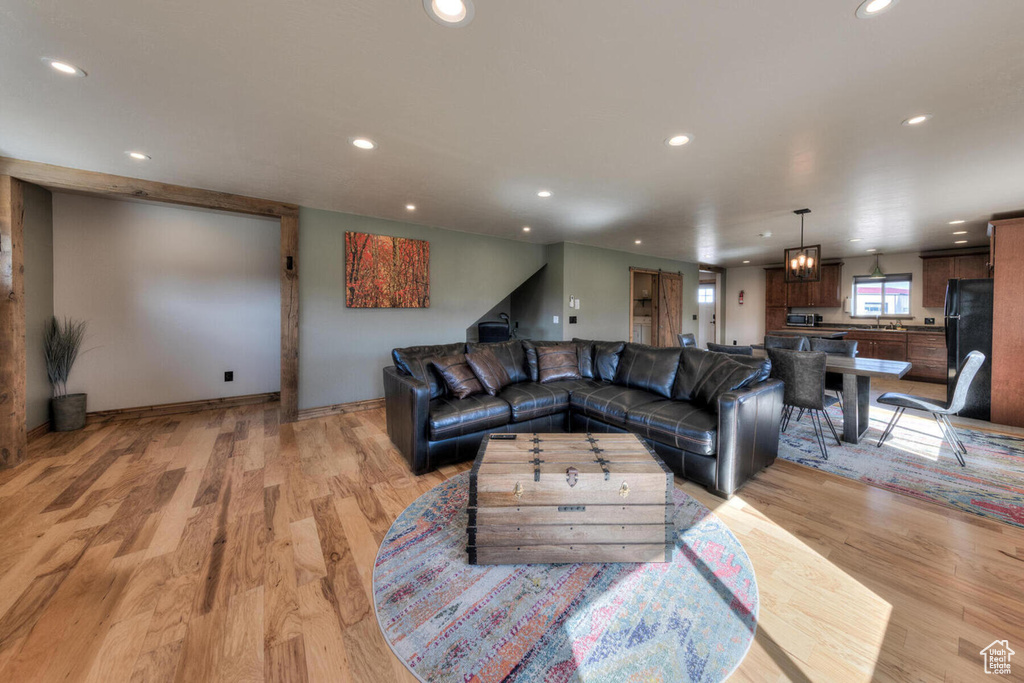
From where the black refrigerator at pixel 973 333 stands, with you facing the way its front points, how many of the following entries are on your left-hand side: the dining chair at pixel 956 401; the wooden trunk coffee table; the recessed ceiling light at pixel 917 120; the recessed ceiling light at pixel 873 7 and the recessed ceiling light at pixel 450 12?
5

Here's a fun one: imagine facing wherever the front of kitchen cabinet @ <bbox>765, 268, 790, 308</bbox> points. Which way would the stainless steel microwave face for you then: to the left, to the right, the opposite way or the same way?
the same way

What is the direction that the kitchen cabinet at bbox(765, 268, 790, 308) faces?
toward the camera

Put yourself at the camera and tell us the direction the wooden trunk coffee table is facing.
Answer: facing the viewer

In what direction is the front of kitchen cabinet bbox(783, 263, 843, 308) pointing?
toward the camera

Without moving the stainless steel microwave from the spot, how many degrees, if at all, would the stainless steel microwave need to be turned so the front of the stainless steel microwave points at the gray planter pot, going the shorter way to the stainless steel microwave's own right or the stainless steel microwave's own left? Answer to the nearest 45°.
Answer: approximately 45° to the stainless steel microwave's own right

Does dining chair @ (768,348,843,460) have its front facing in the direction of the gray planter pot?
no

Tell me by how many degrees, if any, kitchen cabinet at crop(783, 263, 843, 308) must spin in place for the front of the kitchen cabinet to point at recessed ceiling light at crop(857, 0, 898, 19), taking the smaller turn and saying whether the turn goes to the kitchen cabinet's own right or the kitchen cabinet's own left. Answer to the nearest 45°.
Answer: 0° — it already faces it

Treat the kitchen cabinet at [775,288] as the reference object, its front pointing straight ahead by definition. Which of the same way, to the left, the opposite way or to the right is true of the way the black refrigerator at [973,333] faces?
to the right

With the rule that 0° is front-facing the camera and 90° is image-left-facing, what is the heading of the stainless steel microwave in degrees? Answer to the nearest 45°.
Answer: approximately 0°

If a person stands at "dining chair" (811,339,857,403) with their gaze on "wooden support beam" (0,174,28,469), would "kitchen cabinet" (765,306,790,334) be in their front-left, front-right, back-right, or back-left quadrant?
back-right

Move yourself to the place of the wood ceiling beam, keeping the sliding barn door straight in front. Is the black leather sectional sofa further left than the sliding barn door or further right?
right
